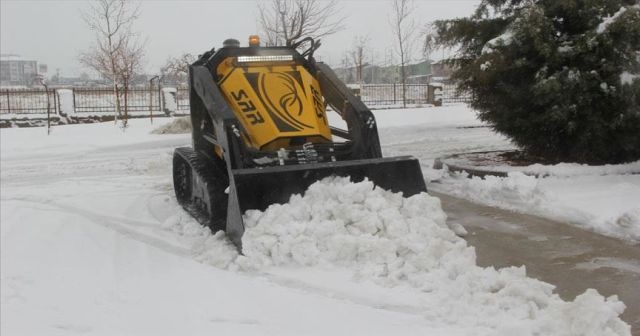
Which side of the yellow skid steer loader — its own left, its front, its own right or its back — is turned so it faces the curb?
left

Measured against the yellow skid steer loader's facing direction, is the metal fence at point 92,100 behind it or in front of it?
behind

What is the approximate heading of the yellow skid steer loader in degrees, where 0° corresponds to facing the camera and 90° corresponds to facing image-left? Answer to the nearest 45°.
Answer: approximately 315°

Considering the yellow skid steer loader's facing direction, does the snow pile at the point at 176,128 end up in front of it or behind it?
behind

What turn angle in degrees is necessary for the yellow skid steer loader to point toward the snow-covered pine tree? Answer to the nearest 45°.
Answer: approximately 90° to its left

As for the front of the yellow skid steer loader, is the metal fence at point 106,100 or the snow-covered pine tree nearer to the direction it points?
the snow-covered pine tree

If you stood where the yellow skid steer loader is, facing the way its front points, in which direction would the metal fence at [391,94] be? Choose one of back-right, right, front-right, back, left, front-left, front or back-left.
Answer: back-left

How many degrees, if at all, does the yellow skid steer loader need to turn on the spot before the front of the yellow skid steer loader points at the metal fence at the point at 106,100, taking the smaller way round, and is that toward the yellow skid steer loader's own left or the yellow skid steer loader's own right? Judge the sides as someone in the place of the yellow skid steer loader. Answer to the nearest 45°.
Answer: approximately 135° to the yellow skid steer loader's own left

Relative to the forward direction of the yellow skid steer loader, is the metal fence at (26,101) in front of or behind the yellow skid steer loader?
behind
